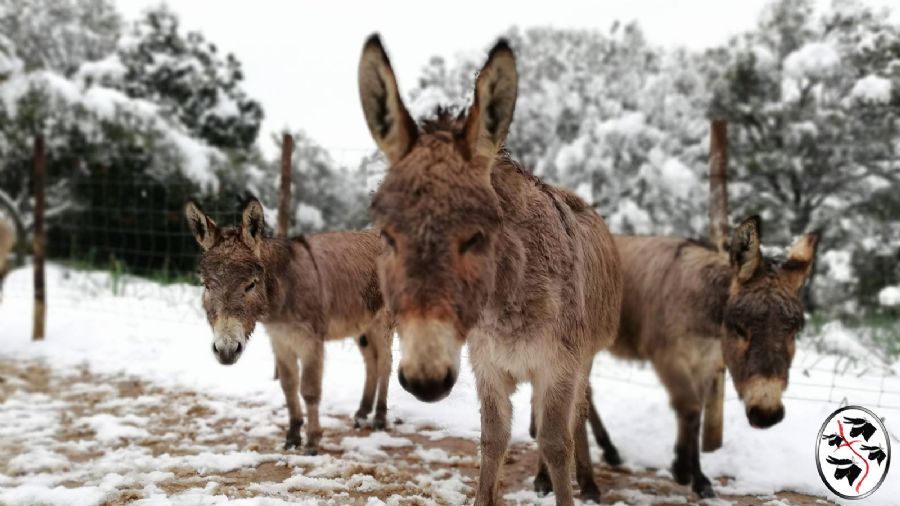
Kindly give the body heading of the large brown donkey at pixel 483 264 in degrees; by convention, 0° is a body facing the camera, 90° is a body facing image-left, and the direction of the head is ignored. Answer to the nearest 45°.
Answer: approximately 45°

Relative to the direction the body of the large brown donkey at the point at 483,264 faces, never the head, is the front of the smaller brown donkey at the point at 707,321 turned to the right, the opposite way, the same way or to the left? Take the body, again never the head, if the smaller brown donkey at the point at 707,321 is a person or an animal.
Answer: to the left

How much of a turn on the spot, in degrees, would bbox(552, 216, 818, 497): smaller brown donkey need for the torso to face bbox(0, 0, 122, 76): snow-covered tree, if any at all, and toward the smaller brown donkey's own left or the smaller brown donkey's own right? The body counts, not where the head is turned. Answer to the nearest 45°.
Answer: approximately 180°

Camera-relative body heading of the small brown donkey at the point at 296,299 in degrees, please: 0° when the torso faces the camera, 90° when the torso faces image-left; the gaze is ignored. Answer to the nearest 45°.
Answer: approximately 45°

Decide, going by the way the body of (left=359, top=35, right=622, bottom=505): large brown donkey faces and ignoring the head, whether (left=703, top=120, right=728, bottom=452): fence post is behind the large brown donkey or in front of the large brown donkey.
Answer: behind

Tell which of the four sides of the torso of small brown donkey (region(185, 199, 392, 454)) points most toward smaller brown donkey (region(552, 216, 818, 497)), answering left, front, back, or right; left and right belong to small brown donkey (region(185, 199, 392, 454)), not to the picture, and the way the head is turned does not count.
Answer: left

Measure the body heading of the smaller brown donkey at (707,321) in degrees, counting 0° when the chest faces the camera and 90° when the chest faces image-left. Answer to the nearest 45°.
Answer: approximately 315°
